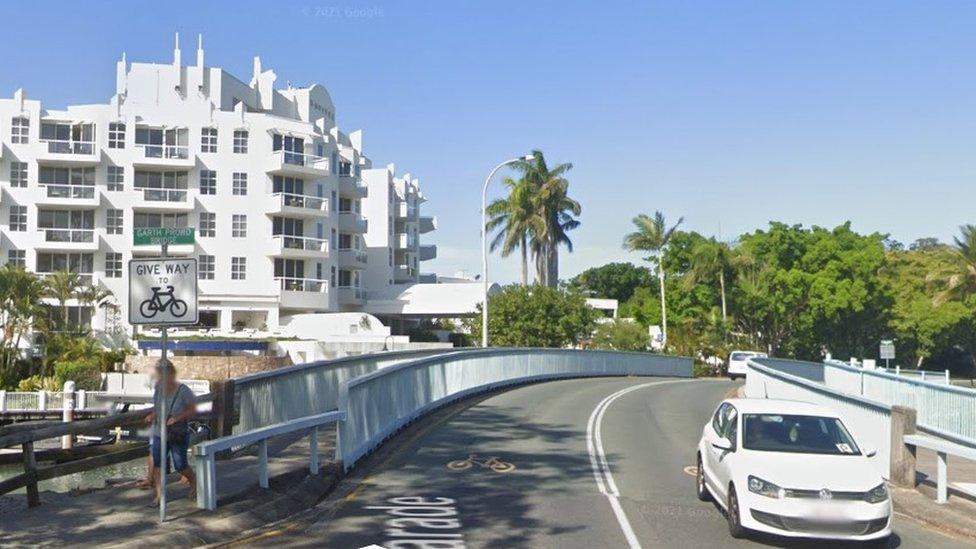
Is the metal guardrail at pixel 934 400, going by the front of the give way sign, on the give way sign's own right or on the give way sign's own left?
on the give way sign's own left

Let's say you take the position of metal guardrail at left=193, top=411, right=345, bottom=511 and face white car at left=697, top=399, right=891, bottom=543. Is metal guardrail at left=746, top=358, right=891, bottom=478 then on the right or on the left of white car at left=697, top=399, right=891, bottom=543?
left

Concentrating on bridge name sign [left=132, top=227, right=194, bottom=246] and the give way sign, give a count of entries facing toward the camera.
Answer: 2

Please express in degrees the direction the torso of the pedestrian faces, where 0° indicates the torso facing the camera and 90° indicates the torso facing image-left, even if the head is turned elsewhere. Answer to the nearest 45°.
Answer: approximately 45°

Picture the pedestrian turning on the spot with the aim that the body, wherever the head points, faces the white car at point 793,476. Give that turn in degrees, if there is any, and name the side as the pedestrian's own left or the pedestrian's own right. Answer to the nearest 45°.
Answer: approximately 135° to the pedestrian's own left

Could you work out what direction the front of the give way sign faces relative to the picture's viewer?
facing the viewer

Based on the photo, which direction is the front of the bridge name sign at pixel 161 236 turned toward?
toward the camera
